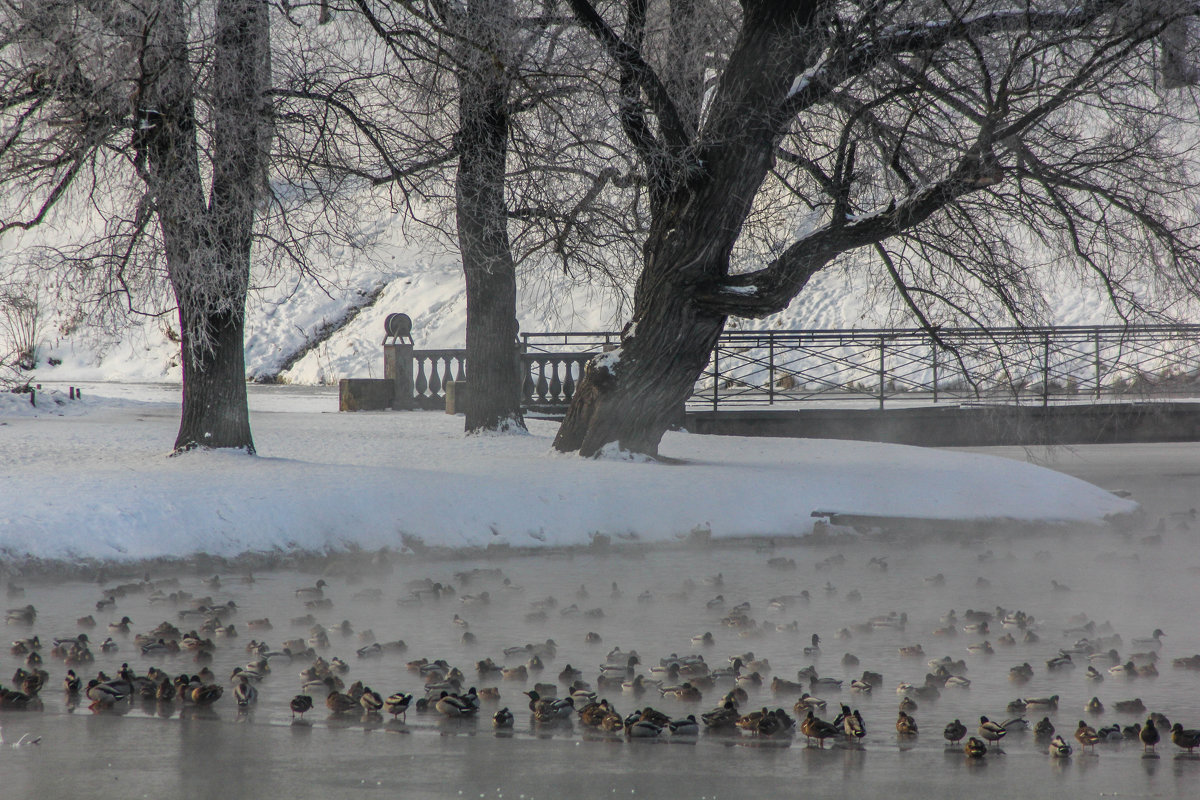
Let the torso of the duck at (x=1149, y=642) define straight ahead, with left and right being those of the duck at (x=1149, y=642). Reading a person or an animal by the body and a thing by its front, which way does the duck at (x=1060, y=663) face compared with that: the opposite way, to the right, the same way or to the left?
the same way

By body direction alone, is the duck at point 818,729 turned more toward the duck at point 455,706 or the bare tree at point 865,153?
the duck

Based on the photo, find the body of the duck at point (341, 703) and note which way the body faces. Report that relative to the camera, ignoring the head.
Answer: to the viewer's left

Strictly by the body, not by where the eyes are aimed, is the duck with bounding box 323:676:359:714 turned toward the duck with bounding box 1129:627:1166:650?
no

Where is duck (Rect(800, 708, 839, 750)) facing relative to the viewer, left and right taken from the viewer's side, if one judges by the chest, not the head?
facing the viewer and to the left of the viewer

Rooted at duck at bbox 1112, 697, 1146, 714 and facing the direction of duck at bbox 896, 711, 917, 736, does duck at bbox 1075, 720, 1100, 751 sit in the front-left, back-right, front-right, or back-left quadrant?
front-left

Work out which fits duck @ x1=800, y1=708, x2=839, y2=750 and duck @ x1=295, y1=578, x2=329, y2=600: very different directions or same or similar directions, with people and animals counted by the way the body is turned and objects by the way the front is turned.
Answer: very different directions

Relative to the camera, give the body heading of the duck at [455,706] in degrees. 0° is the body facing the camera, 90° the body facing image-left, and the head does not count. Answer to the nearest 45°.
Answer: approximately 90°

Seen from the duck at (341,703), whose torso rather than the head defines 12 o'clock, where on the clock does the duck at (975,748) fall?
the duck at (975,748) is roughly at 7 o'clock from the duck at (341,703).

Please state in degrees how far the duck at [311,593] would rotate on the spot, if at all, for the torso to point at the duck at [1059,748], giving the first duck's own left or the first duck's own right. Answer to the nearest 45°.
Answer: approximately 45° to the first duck's own right

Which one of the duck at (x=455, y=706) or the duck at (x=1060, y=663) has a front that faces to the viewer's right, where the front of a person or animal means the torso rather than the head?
the duck at (x=1060, y=663)

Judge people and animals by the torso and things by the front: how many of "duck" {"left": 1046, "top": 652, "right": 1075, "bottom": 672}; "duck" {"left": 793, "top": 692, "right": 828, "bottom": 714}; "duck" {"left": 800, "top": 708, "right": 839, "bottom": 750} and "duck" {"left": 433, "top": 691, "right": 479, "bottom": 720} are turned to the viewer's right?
1
